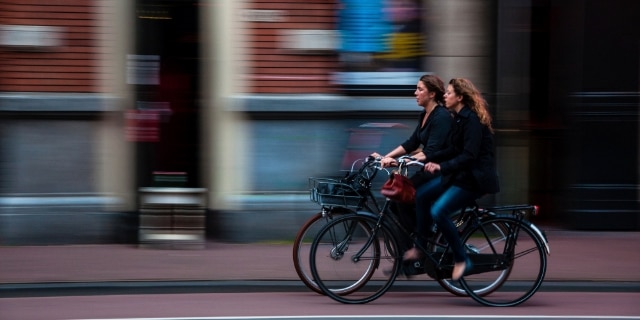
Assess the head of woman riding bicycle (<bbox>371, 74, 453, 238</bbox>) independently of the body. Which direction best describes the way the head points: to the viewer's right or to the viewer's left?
to the viewer's left

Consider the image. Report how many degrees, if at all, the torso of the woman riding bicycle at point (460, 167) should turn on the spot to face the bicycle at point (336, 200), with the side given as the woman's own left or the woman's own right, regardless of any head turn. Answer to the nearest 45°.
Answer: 0° — they already face it

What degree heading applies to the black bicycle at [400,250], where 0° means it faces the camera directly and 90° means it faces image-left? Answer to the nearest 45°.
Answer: approximately 90°

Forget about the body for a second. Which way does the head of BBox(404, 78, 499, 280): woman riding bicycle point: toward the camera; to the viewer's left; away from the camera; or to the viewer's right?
to the viewer's left

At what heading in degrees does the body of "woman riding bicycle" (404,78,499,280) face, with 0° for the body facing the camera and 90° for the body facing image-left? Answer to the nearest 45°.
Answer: approximately 90°
